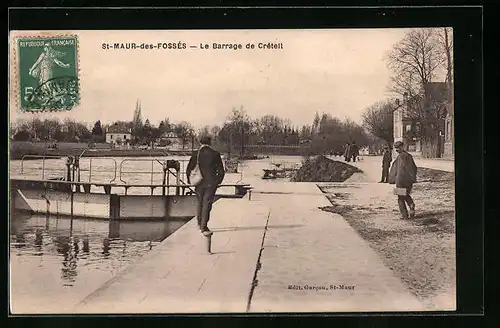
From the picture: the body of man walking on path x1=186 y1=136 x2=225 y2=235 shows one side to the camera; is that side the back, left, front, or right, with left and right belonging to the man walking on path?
back

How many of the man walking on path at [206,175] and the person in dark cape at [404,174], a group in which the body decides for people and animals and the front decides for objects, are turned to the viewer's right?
0
